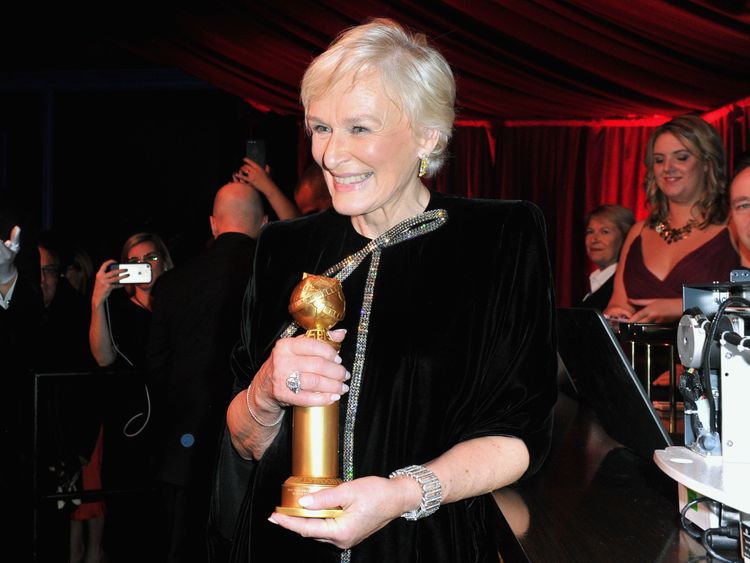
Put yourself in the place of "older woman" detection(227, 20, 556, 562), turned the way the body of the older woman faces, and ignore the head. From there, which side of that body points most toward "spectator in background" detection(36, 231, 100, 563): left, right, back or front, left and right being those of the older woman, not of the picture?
right

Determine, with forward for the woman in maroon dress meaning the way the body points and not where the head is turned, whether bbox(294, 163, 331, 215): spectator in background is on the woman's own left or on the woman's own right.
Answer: on the woman's own right

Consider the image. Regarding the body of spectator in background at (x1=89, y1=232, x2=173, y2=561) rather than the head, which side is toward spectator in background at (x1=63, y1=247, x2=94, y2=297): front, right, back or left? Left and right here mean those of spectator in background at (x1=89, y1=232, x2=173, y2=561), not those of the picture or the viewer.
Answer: back

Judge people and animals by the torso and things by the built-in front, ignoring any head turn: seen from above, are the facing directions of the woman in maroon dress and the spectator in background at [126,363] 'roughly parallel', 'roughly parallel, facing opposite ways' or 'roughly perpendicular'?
roughly perpendicular

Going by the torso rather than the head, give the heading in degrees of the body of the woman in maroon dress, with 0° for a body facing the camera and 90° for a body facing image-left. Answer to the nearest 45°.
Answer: approximately 45°

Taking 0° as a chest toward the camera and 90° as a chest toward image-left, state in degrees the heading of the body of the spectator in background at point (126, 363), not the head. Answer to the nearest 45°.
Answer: approximately 0°

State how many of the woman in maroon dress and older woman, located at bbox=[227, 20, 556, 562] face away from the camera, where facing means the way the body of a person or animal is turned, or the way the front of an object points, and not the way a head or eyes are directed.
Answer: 0

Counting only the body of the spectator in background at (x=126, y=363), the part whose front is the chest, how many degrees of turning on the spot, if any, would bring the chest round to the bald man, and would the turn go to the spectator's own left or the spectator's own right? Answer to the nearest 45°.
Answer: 0° — they already face them

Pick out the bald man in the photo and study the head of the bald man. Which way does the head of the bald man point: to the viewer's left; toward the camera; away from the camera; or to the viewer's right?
away from the camera

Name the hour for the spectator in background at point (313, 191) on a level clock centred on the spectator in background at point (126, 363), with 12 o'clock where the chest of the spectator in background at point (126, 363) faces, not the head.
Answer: the spectator in background at point (313, 191) is roughly at 11 o'clock from the spectator in background at point (126, 363).

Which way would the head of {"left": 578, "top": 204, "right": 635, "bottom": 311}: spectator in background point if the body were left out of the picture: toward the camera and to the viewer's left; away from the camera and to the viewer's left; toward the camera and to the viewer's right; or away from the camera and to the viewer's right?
toward the camera and to the viewer's left

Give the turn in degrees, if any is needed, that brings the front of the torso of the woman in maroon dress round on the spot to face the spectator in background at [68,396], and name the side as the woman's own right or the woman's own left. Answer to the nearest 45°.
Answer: approximately 45° to the woman's own right
